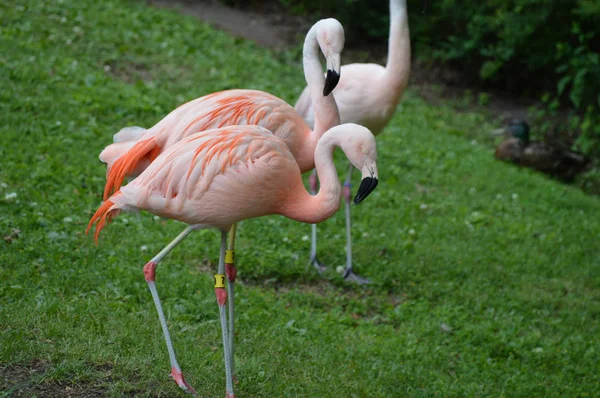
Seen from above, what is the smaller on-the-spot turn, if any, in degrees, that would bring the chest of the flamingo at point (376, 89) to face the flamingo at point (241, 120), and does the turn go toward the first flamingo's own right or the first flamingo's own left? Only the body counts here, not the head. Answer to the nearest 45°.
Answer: approximately 135° to the first flamingo's own right

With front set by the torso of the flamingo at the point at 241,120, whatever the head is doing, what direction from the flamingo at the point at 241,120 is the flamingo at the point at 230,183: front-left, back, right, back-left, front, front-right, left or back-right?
right

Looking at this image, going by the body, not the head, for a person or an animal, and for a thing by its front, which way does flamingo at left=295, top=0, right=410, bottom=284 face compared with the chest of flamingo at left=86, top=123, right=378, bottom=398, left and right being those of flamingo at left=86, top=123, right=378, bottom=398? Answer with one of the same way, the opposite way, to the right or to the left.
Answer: the same way

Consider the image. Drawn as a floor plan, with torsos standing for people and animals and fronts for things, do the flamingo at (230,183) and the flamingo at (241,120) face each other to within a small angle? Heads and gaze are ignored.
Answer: no

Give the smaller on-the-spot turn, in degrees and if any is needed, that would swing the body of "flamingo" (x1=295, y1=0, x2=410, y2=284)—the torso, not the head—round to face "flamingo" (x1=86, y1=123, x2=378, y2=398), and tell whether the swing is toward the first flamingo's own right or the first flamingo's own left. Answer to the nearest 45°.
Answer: approximately 90° to the first flamingo's own right

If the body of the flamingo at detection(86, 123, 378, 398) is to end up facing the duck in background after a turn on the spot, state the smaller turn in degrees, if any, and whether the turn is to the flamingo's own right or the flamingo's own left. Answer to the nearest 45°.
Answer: approximately 45° to the flamingo's own left

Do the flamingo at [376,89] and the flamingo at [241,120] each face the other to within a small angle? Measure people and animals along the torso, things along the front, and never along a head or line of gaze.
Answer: no

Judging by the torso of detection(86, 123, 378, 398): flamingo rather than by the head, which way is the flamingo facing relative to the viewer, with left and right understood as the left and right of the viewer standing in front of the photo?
facing to the right of the viewer

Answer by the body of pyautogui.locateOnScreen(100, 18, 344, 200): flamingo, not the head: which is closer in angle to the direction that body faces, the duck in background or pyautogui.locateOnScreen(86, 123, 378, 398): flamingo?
the duck in background

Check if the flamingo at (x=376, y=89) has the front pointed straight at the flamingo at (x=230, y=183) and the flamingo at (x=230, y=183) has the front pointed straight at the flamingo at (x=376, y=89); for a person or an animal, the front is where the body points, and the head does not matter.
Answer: no

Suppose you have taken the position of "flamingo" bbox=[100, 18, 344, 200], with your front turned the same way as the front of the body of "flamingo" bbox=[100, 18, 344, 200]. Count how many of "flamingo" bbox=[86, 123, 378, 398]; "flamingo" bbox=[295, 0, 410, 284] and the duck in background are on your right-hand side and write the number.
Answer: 1

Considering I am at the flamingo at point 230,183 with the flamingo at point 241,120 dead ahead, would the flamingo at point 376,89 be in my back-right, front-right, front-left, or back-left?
front-right

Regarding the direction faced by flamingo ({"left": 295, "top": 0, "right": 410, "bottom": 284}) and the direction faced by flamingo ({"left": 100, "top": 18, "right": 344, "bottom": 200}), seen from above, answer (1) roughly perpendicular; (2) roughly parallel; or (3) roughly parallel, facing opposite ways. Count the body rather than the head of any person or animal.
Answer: roughly parallel

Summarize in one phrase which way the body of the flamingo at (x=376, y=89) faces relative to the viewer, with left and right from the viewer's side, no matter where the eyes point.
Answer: facing to the right of the viewer

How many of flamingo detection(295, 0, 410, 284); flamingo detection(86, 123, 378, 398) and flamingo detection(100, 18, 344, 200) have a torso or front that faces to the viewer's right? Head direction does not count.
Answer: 3

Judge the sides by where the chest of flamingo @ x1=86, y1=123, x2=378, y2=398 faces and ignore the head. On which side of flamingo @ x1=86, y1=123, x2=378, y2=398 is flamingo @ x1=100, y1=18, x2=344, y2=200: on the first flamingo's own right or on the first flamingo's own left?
on the first flamingo's own left

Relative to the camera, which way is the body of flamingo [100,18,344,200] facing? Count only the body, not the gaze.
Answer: to the viewer's right

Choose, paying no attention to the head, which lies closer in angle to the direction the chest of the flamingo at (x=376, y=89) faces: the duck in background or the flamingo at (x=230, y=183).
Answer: the duck in background
